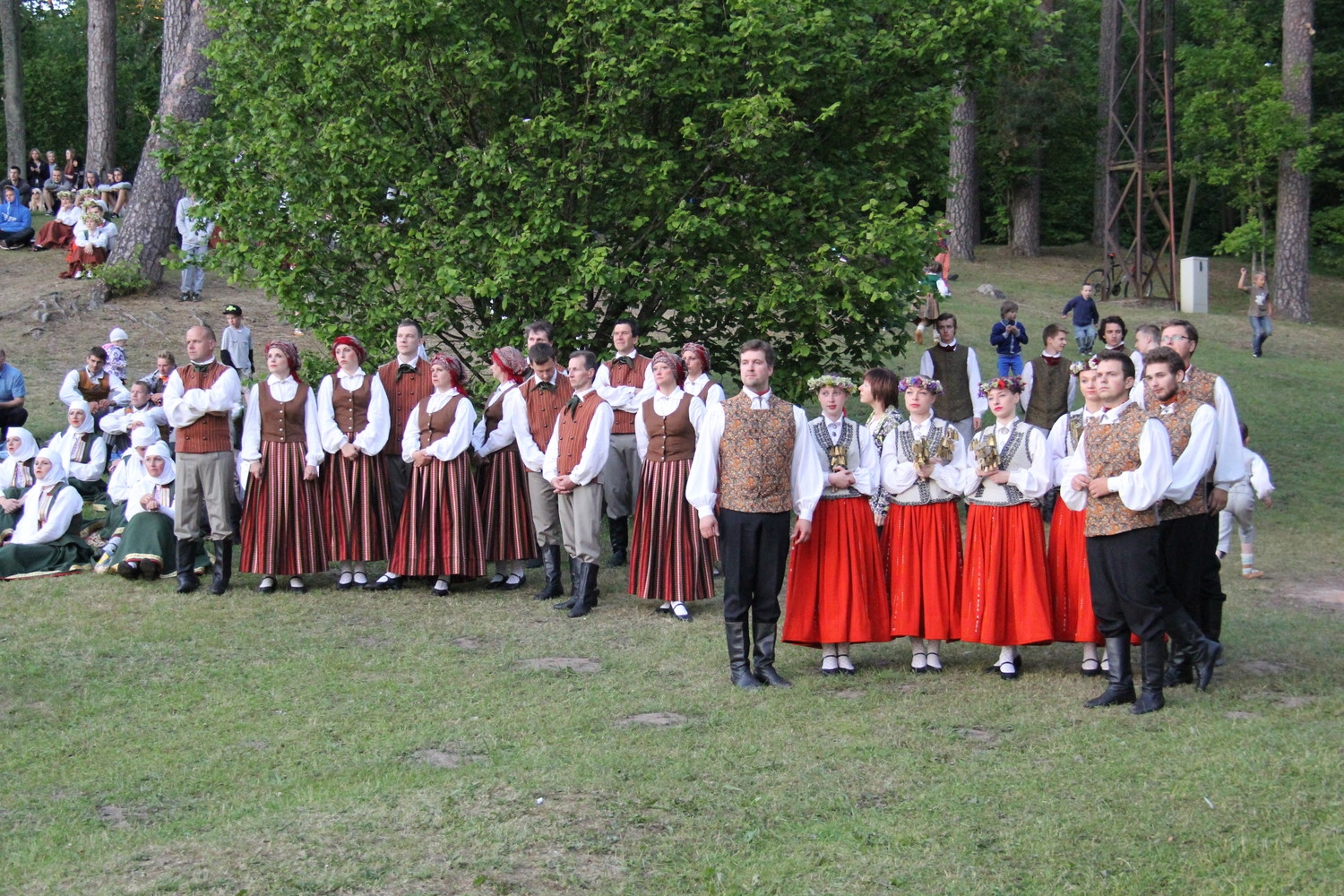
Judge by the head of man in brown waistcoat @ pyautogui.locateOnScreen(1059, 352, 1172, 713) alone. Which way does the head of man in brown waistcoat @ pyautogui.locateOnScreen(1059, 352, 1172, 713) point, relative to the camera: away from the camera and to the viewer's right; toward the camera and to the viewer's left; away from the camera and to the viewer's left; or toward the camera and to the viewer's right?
toward the camera and to the viewer's left

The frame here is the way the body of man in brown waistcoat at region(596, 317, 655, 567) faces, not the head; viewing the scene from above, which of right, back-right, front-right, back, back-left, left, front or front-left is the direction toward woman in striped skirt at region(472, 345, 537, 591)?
front-right

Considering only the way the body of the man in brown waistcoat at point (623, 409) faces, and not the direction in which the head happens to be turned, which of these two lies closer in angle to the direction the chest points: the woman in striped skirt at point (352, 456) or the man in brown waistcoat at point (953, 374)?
the woman in striped skirt

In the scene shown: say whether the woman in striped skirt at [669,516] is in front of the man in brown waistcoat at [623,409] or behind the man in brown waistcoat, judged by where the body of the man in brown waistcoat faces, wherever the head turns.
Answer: in front

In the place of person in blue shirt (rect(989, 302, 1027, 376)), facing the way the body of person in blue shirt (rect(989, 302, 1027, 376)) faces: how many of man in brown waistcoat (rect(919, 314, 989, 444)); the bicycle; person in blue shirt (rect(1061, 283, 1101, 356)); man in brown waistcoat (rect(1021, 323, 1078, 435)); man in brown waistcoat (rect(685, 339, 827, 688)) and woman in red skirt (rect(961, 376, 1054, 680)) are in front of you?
4

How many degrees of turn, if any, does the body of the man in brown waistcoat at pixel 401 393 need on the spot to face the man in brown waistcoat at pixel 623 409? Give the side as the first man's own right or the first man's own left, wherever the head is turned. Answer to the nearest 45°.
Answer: approximately 90° to the first man's own left

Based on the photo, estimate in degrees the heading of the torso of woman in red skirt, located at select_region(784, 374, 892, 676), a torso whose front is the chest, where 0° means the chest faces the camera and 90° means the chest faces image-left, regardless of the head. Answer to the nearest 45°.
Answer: approximately 0°

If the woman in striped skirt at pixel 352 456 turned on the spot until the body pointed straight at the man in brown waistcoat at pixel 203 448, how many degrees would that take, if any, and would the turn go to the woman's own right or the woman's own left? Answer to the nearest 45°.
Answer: approximately 90° to the woman's own right
